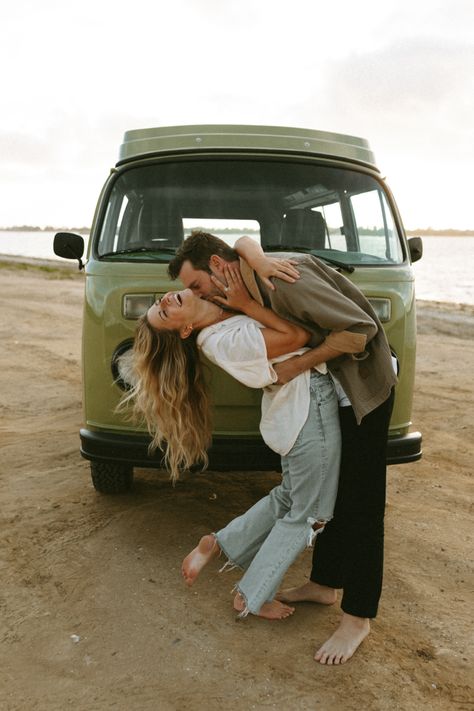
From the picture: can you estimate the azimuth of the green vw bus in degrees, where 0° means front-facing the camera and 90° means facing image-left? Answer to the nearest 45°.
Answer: approximately 0°

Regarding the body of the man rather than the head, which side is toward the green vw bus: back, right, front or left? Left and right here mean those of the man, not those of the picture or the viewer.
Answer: right

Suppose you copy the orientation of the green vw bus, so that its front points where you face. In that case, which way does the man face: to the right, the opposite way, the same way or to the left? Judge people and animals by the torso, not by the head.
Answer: to the right

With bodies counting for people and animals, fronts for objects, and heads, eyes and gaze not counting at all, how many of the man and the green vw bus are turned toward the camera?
1

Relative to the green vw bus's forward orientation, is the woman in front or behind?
in front

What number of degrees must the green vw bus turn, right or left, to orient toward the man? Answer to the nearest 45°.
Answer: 0° — it already faces them

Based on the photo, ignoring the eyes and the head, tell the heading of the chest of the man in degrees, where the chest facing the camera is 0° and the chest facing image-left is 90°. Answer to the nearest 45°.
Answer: approximately 90°
